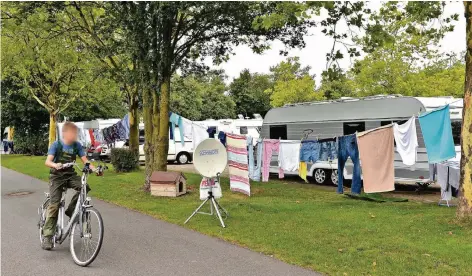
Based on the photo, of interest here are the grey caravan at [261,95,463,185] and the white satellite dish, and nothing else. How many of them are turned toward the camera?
1

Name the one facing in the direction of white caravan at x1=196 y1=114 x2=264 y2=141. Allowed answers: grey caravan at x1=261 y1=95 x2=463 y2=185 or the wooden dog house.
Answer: grey caravan at x1=261 y1=95 x2=463 y2=185

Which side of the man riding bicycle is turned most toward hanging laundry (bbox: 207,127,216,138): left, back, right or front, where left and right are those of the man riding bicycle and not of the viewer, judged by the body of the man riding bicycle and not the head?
left

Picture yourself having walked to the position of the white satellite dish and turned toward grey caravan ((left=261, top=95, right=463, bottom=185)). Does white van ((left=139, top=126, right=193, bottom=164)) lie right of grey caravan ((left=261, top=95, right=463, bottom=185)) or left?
left

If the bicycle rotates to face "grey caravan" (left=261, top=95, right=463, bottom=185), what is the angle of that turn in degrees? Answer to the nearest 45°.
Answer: approximately 90° to its left

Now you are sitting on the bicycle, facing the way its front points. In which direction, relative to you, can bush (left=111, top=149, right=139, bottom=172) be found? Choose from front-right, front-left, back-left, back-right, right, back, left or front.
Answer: back-left

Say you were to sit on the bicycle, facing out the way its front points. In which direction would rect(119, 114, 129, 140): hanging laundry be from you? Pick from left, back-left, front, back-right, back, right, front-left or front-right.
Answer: back-left

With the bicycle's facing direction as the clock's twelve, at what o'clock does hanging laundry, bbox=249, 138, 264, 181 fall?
The hanging laundry is roughly at 9 o'clock from the bicycle.

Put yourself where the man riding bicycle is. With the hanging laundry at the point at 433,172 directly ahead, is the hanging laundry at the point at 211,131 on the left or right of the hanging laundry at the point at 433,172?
left

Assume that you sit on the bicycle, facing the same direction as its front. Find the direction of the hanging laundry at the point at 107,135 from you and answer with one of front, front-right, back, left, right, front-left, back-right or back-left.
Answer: back-left

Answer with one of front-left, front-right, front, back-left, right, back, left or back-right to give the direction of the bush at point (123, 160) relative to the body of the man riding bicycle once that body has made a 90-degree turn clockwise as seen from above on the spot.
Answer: back-right
